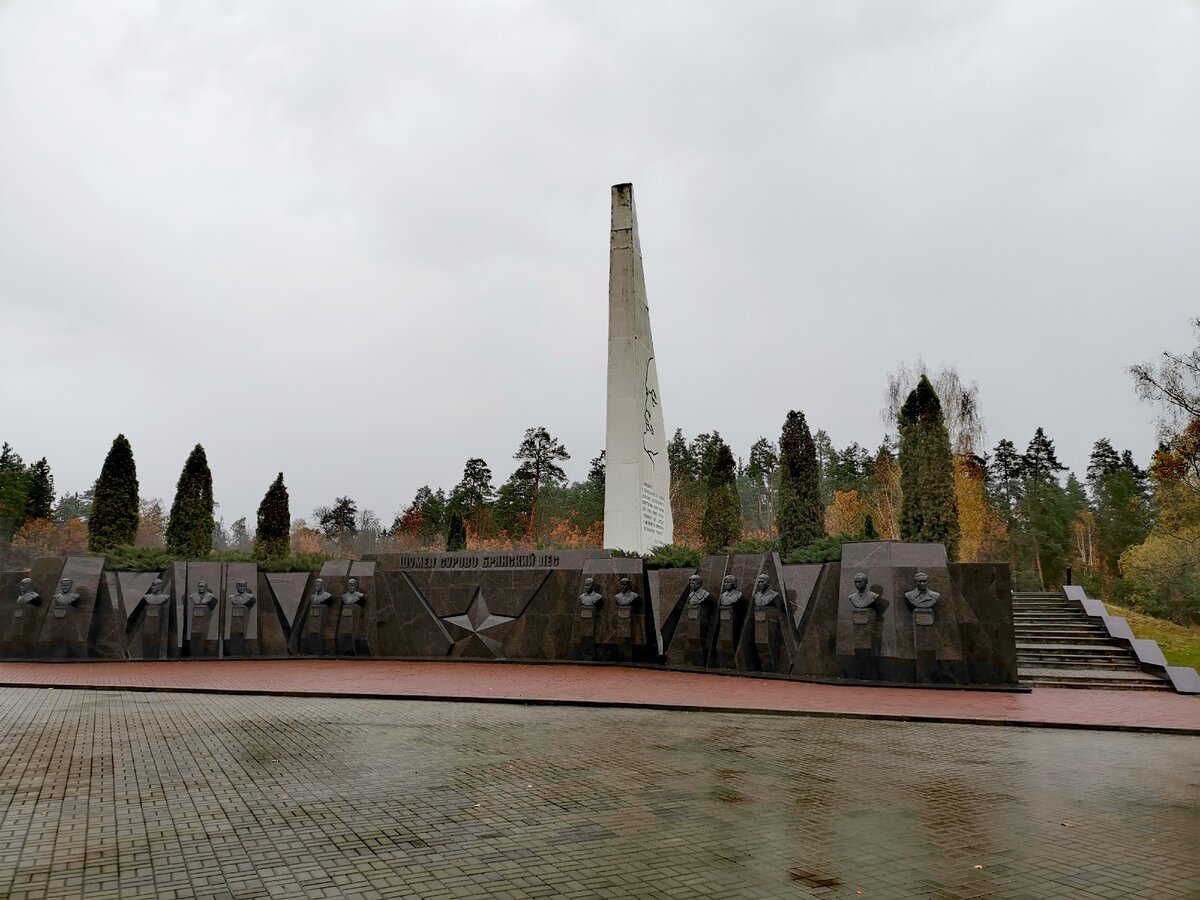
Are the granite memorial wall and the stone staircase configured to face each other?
no

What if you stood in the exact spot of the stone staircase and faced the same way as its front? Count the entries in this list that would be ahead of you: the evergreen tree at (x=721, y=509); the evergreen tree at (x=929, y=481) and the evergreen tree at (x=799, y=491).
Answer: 0

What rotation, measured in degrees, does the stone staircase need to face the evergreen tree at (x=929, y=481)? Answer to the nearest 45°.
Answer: approximately 180°

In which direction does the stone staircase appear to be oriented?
toward the camera

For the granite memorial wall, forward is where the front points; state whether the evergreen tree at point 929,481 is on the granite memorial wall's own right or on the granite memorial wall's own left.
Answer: on the granite memorial wall's own left

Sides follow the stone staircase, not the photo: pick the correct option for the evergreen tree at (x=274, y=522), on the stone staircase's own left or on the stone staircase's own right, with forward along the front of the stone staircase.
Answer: on the stone staircase's own right

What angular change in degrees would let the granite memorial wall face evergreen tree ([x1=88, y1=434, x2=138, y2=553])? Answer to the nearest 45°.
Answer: approximately 135° to its right

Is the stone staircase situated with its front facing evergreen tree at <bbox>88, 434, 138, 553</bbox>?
no

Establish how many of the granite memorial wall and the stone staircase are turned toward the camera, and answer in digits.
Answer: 2

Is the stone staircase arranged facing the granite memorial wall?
no

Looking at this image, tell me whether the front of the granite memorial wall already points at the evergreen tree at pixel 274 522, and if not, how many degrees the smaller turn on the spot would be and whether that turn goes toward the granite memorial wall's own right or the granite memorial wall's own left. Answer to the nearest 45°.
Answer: approximately 135° to the granite memorial wall's own right

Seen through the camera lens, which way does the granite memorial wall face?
facing the viewer

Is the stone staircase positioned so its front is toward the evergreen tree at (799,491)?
no

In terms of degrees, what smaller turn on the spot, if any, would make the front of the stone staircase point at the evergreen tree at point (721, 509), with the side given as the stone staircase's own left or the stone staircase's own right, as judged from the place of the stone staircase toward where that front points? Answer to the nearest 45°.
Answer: approximately 135° to the stone staircase's own right

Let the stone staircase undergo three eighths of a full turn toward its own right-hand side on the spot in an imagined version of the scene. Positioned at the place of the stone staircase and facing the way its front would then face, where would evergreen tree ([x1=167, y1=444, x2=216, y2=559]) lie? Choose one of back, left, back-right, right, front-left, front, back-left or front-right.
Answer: front-left
